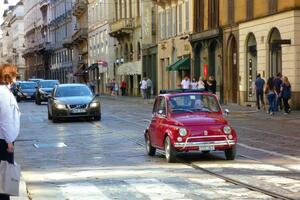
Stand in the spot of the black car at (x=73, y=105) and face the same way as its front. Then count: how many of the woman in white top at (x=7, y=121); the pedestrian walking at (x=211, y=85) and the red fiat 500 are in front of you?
2

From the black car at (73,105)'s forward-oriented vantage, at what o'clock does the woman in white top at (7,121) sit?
The woman in white top is roughly at 12 o'clock from the black car.

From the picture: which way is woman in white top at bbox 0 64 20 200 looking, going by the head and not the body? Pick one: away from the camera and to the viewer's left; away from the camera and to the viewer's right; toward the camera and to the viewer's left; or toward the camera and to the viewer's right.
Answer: away from the camera and to the viewer's right

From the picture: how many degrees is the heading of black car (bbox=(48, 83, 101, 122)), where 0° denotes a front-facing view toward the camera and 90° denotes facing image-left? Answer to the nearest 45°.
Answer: approximately 0°

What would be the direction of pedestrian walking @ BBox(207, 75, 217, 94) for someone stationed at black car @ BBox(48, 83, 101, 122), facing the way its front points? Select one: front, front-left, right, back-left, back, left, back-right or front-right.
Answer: back-left

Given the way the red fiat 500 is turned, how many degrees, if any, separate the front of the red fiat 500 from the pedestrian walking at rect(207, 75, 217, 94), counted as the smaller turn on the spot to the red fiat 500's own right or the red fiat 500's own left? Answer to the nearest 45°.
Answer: approximately 135° to the red fiat 500's own left

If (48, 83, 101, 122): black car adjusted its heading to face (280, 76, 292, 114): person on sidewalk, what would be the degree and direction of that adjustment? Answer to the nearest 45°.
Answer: approximately 90° to its left

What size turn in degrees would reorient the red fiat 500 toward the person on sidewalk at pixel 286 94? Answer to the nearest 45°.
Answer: approximately 135° to its left

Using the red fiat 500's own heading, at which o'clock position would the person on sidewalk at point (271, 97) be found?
The person on sidewalk is roughly at 8 o'clock from the red fiat 500.

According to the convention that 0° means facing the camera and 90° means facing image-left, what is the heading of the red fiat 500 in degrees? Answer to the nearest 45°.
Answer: approximately 315°
